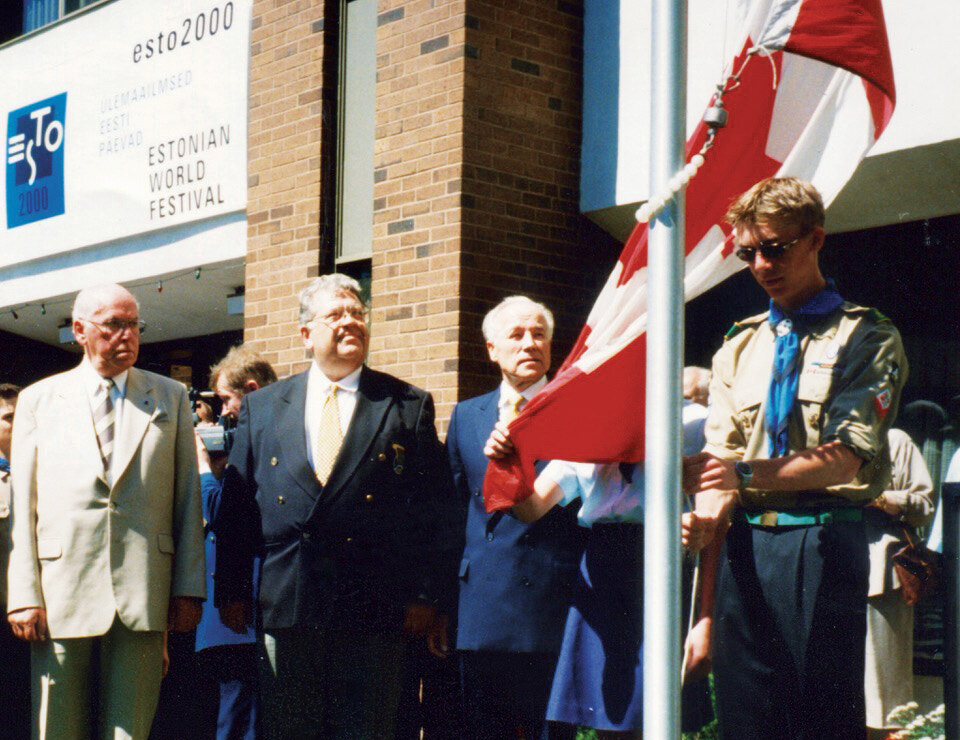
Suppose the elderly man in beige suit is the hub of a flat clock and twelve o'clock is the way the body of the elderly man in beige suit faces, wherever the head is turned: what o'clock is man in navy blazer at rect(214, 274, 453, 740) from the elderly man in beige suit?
The man in navy blazer is roughly at 10 o'clock from the elderly man in beige suit.

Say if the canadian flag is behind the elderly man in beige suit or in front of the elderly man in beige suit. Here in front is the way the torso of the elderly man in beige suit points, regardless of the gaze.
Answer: in front

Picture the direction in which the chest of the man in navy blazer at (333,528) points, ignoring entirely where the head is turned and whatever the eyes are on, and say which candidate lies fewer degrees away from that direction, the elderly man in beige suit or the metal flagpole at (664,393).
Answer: the metal flagpole

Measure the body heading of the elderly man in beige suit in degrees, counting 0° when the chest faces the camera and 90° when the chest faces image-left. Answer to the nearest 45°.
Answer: approximately 0°

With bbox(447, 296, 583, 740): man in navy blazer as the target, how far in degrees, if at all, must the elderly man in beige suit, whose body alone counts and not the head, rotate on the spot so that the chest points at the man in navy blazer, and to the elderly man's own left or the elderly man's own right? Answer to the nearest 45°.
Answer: approximately 45° to the elderly man's own left

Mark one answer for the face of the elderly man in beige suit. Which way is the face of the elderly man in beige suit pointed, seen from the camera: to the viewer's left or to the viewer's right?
to the viewer's right

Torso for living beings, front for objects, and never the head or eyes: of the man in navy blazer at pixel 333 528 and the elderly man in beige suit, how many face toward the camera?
2
